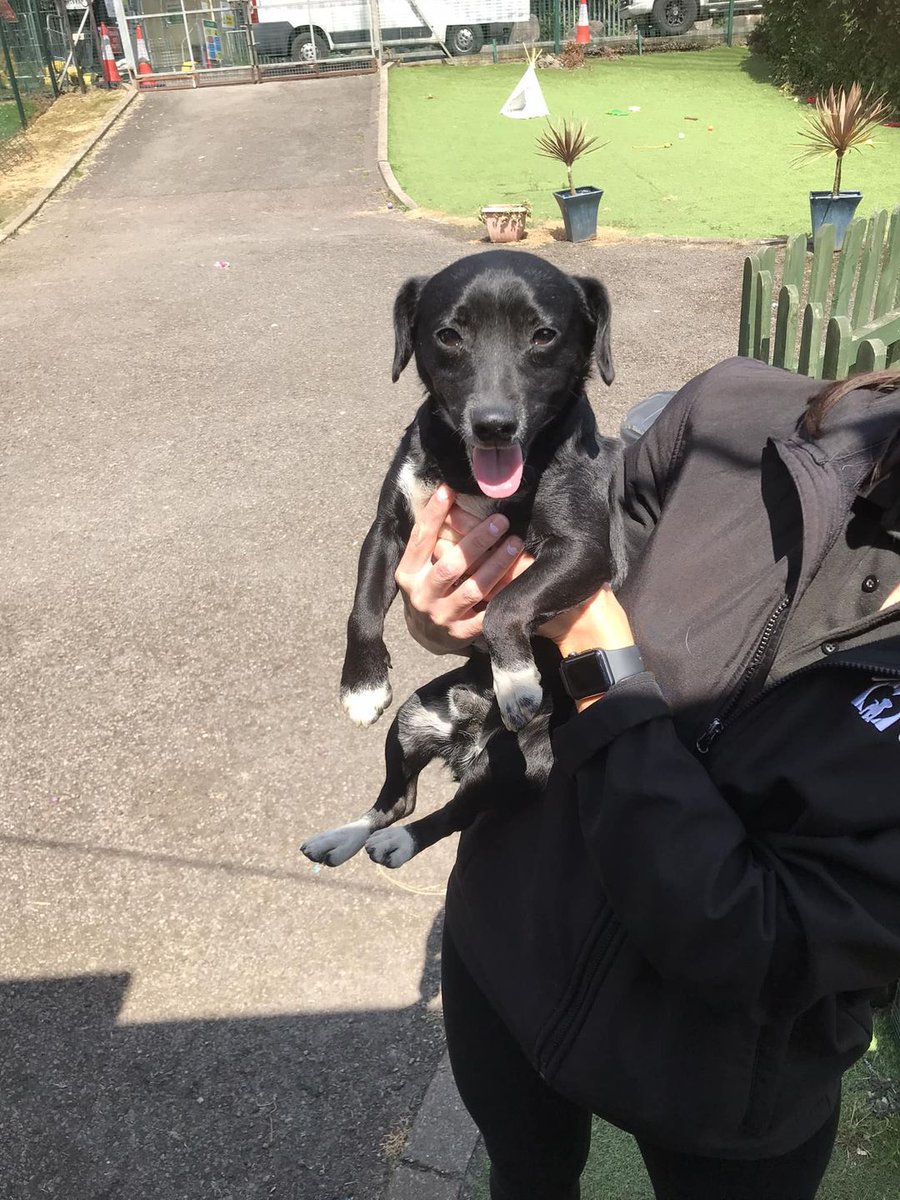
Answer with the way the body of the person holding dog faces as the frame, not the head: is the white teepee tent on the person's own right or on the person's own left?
on the person's own right

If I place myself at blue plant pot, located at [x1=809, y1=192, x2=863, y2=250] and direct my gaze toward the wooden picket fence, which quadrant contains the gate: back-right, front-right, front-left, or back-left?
back-right

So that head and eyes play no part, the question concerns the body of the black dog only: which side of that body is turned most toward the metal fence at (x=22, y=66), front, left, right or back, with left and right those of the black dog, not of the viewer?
back

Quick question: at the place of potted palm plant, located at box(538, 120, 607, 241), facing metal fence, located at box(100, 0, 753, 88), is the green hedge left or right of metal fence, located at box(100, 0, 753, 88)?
right

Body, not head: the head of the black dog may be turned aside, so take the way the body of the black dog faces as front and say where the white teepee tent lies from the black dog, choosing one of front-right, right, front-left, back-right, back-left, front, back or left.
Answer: back

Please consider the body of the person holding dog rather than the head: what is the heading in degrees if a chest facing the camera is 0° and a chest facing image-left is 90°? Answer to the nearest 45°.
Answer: approximately 45°

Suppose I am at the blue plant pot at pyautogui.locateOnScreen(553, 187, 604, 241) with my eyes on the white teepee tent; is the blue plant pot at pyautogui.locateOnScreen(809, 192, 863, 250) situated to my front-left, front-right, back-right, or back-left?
back-right

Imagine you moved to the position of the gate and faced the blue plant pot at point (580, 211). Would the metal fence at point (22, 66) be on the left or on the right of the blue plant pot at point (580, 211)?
right

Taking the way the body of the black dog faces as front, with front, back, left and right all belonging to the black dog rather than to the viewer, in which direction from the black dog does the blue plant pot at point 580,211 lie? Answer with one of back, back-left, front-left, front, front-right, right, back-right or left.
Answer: back
